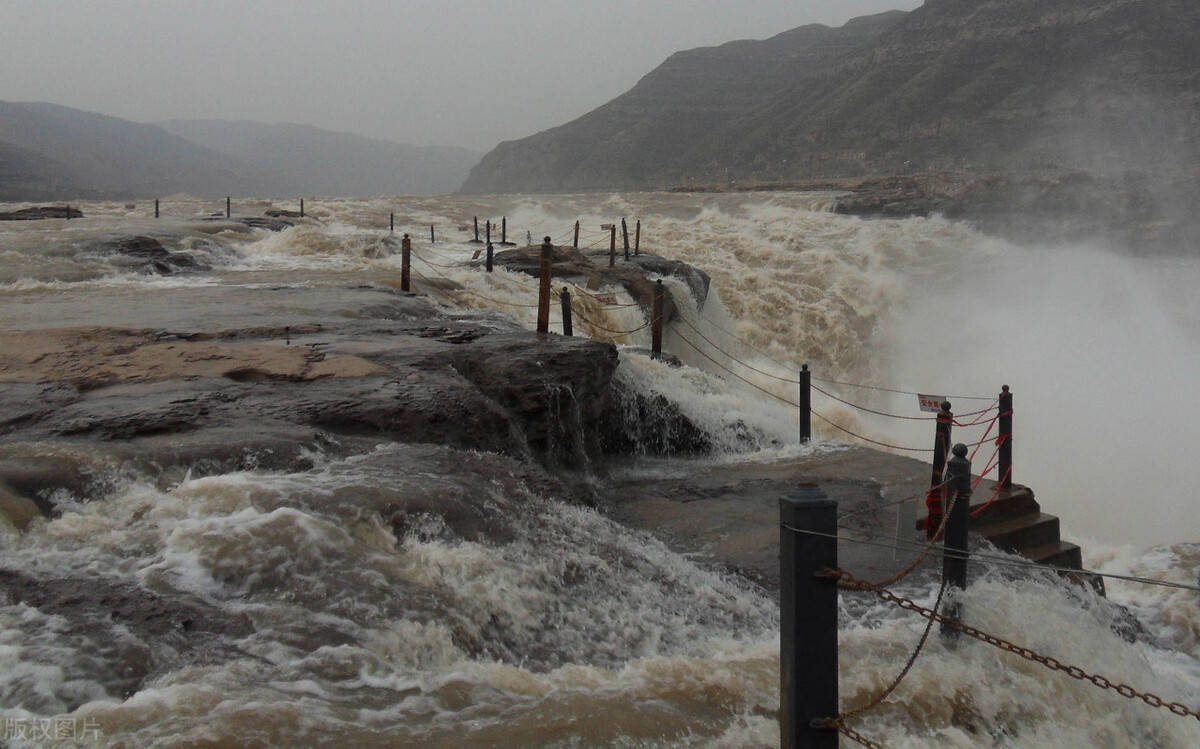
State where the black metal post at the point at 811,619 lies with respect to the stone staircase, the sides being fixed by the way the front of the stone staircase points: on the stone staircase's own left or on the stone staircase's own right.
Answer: on the stone staircase's own right

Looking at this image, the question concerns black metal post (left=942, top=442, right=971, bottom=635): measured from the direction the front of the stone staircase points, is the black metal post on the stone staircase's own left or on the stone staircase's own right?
on the stone staircase's own right

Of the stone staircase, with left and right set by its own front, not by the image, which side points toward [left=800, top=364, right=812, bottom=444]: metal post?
back

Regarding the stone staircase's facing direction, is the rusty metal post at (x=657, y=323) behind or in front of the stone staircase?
behind

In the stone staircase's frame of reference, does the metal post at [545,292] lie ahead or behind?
behind

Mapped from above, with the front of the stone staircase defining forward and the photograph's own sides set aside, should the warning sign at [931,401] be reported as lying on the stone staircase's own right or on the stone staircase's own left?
on the stone staircase's own right

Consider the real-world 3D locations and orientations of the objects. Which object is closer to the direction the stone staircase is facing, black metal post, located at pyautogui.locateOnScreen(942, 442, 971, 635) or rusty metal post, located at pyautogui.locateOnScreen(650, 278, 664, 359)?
the black metal post

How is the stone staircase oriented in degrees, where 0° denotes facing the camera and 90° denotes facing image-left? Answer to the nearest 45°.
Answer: approximately 315°
